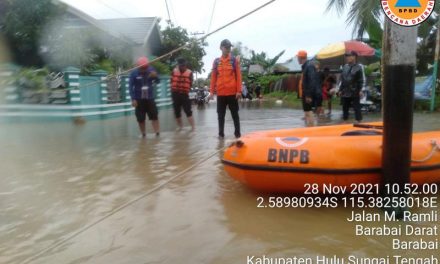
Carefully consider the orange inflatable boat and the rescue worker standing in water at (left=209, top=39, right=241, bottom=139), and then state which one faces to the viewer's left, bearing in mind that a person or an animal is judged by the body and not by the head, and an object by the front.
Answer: the orange inflatable boat

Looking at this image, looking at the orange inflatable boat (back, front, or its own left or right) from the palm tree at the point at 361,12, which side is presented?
right

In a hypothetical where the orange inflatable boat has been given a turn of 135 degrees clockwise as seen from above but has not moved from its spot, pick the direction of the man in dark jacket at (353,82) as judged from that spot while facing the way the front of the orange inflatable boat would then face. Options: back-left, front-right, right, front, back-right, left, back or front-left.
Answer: front-left

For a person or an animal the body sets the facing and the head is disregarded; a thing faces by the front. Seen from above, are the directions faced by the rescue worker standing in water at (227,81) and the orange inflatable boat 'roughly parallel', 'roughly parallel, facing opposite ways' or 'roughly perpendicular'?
roughly perpendicular

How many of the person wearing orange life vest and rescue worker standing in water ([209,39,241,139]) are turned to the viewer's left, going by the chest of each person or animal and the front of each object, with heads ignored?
0

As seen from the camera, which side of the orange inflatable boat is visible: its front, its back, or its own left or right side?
left

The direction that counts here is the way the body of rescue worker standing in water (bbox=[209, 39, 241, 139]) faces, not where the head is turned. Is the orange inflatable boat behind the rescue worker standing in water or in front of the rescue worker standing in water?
in front

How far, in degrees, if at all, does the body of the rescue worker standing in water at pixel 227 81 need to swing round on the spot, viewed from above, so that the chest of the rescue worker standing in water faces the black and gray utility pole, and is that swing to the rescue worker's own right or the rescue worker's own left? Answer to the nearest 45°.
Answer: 0° — they already face it

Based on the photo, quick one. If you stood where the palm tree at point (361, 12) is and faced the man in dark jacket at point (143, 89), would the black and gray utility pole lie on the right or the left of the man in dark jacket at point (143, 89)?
left

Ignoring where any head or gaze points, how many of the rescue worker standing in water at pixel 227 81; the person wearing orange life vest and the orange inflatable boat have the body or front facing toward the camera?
2

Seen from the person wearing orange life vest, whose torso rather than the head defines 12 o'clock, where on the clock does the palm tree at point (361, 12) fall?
The palm tree is roughly at 8 o'clock from the person wearing orange life vest.

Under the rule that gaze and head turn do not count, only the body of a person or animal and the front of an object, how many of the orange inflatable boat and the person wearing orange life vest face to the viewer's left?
1

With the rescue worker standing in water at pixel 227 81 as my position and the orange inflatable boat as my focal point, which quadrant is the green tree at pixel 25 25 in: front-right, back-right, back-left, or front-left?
back-right
